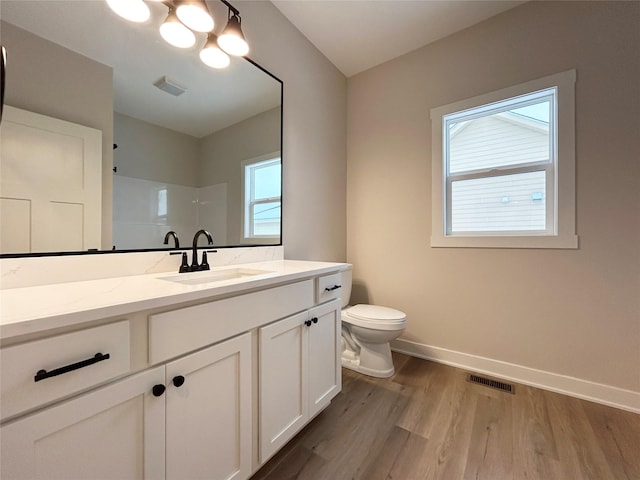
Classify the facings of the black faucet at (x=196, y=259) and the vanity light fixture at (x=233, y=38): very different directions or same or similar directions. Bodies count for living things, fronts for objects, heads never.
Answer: same or similar directions

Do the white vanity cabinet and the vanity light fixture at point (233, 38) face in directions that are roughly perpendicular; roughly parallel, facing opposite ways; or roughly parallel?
roughly parallel

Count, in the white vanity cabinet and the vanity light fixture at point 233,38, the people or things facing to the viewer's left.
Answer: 0

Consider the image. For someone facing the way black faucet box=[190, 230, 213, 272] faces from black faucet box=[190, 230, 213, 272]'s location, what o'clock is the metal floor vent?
The metal floor vent is roughly at 11 o'clock from the black faucet.

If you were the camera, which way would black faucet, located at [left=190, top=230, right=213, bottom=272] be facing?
facing the viewer and to the right of the viewer
